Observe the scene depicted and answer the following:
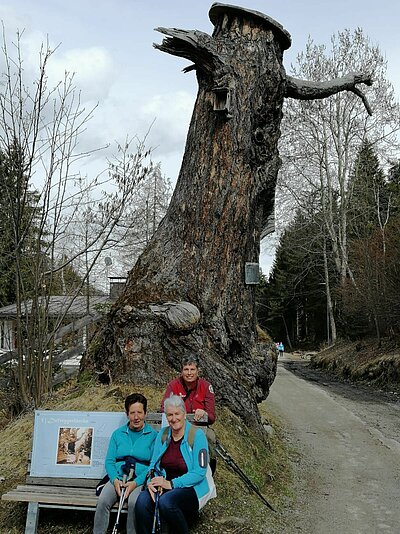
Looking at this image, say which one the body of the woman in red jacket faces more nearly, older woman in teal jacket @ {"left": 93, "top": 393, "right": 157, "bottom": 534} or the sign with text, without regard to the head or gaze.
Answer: the older woman in teal jacket

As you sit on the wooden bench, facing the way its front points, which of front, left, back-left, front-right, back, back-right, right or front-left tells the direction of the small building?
back

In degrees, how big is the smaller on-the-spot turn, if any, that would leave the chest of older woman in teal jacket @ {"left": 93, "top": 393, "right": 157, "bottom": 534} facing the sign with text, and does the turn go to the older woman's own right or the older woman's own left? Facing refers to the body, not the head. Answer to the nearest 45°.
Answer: approximately 135° to the older woman's own right

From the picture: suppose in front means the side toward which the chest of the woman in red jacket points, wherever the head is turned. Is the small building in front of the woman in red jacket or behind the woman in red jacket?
behind

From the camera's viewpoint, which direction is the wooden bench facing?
toward the camera

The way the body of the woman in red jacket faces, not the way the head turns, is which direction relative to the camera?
toward the camera

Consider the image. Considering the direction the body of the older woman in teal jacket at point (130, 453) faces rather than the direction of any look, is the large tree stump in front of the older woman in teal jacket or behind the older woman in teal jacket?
behind

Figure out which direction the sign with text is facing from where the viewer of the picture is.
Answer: facing the viewer
